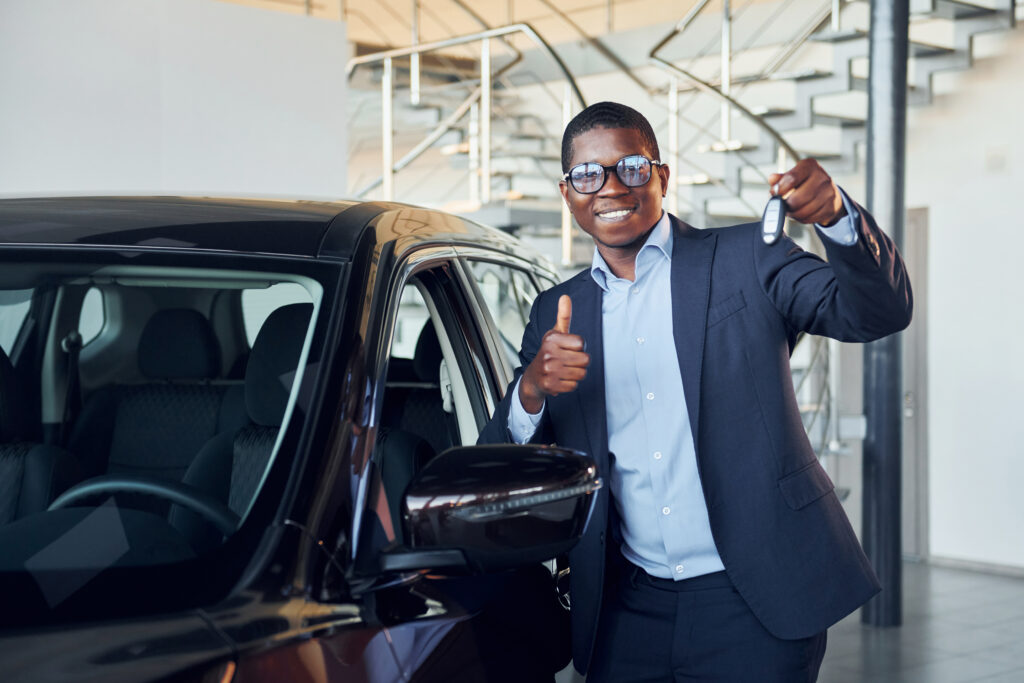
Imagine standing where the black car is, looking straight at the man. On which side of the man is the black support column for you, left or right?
left

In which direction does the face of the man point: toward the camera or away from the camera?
toward the camera

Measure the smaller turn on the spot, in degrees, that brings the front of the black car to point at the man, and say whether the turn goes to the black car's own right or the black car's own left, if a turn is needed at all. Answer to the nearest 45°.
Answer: approximately 135° to the black car's own left

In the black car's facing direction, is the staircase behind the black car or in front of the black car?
behind

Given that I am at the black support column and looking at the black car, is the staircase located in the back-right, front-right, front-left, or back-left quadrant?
back-right

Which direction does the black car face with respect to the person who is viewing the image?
facing the viewer and to the left of the viewer

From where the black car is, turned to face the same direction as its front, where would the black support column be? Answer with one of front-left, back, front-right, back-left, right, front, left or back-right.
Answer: back
